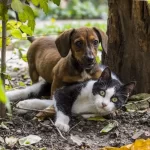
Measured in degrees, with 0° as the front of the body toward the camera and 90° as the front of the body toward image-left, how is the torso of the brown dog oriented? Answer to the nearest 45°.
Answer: approximately 315°

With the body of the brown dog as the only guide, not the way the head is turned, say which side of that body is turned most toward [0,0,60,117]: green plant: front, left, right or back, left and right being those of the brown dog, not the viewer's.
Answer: right

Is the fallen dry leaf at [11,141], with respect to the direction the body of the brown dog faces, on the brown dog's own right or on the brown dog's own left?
on the brown dog's own right

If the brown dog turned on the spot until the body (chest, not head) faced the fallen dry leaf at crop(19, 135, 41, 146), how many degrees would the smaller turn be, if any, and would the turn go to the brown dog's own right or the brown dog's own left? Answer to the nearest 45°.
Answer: approximately 90° to the brown dog's own right
